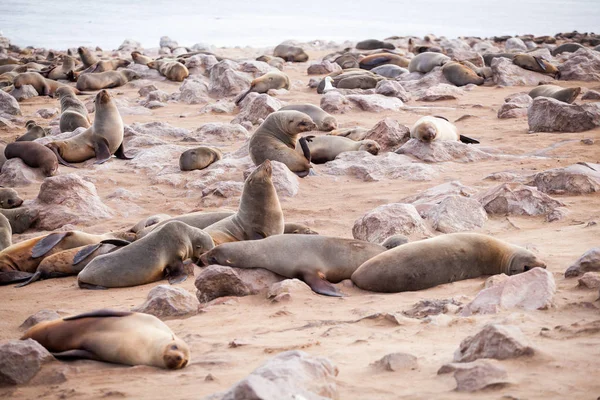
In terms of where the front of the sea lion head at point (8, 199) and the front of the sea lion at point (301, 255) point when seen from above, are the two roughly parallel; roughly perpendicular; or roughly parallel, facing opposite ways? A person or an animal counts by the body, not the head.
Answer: roughly parallel, facing opposite ways

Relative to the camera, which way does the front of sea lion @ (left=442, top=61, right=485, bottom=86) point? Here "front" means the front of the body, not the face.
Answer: to the viewer's right

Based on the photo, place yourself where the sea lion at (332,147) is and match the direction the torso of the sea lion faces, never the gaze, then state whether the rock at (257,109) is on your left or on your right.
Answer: on your left

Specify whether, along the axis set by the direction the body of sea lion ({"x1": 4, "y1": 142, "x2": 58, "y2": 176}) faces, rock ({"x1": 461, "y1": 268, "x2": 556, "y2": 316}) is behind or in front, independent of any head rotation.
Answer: in front

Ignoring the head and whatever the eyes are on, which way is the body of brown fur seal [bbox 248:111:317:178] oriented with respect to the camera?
to the viewer's right

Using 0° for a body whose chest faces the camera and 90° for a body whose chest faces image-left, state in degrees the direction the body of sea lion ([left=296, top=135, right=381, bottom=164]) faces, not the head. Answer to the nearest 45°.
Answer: approximately 270°

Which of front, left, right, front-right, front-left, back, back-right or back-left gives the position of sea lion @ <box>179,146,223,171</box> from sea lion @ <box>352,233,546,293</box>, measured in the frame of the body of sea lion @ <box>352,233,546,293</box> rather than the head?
back-left

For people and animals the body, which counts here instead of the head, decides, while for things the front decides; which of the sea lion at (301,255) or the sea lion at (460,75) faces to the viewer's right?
the sea lion at (460,75)

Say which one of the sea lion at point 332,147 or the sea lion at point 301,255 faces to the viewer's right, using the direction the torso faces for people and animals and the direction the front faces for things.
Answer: the sea lion at point 332,147

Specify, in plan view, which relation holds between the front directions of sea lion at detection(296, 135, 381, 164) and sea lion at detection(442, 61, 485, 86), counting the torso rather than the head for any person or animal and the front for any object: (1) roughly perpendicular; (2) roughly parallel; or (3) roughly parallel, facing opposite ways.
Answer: roughly parallel

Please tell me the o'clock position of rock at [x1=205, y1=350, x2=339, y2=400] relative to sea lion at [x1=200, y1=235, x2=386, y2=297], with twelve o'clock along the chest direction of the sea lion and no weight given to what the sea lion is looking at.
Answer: The rock is roughly at 9 o'clock from the sea lion.

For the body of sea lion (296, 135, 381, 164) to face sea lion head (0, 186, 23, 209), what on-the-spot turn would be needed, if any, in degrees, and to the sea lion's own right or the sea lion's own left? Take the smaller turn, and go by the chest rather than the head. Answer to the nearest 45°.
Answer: approximately 135° to the sea lion's own right
